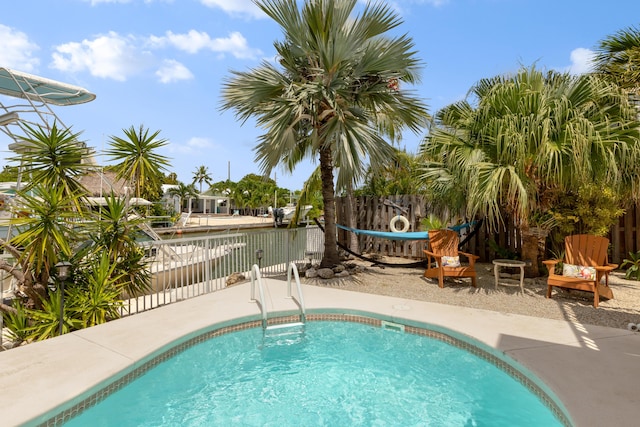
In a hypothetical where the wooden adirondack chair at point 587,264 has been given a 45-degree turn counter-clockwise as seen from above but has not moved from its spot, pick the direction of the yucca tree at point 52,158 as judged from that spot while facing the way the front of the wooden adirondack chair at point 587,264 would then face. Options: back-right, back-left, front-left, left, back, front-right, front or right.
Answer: front-right

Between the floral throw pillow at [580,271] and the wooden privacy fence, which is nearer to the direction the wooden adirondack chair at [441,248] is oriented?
the floral throw pillow

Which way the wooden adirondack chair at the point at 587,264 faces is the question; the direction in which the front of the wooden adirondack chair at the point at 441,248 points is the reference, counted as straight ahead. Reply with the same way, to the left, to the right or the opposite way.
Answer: to the right

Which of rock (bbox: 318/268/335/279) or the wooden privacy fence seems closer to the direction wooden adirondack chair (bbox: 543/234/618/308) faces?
the rock

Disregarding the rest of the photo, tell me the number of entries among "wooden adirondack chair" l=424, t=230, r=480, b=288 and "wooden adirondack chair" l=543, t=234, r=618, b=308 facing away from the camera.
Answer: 0

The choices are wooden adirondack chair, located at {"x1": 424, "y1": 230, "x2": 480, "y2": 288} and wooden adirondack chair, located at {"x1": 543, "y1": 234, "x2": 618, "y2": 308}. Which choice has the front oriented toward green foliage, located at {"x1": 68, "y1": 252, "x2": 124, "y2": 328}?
wooden adirondack chair, located at {"x1": 543, "y1": 234, "x2": 618, "y2": 308}

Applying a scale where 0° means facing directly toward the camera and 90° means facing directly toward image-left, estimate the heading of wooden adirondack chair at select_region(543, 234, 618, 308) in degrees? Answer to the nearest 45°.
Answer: approximately 45°

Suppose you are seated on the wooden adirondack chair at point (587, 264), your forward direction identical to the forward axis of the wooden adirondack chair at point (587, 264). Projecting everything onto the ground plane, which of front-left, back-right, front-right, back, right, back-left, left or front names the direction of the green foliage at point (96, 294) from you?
front

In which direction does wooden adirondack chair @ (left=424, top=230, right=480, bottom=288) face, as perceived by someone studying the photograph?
facing the viewer and to the right of the viewer

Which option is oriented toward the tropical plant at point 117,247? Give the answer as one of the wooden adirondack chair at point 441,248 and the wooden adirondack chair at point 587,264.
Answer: the wooden adirondack chair at point 587,264

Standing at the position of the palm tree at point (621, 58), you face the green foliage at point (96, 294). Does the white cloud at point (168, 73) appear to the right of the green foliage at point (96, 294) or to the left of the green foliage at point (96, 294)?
right
